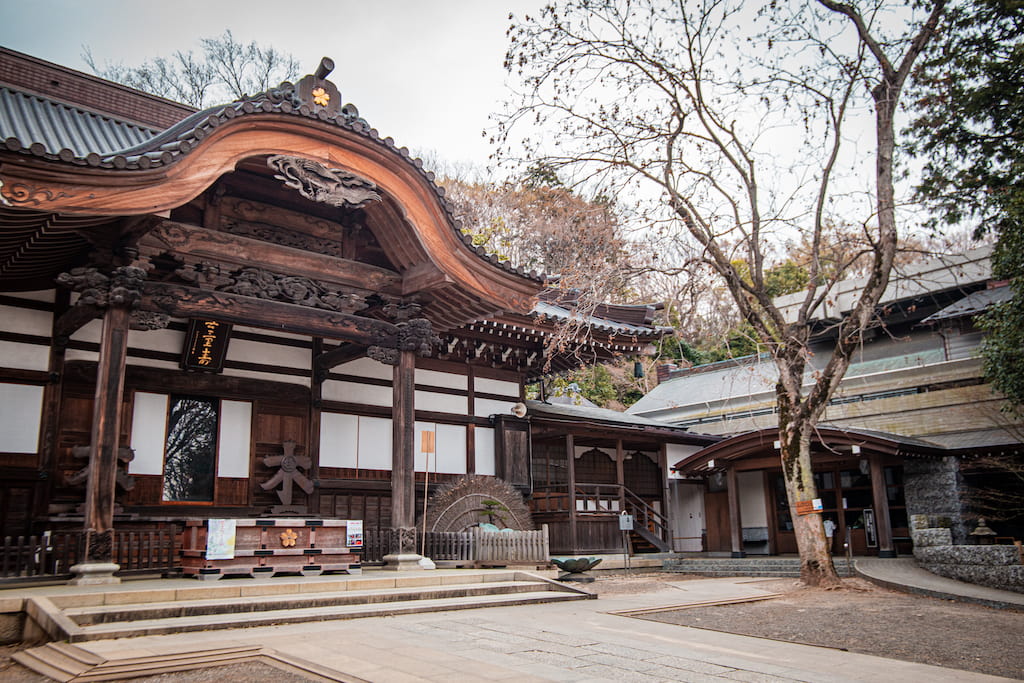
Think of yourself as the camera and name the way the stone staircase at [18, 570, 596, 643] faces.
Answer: facing the viewer and to the right of the viewer

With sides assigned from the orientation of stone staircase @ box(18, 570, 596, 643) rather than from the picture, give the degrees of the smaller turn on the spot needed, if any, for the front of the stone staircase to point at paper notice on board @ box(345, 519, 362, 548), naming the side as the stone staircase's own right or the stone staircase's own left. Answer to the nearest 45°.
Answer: approximately 135° to the stone staircase's own left
